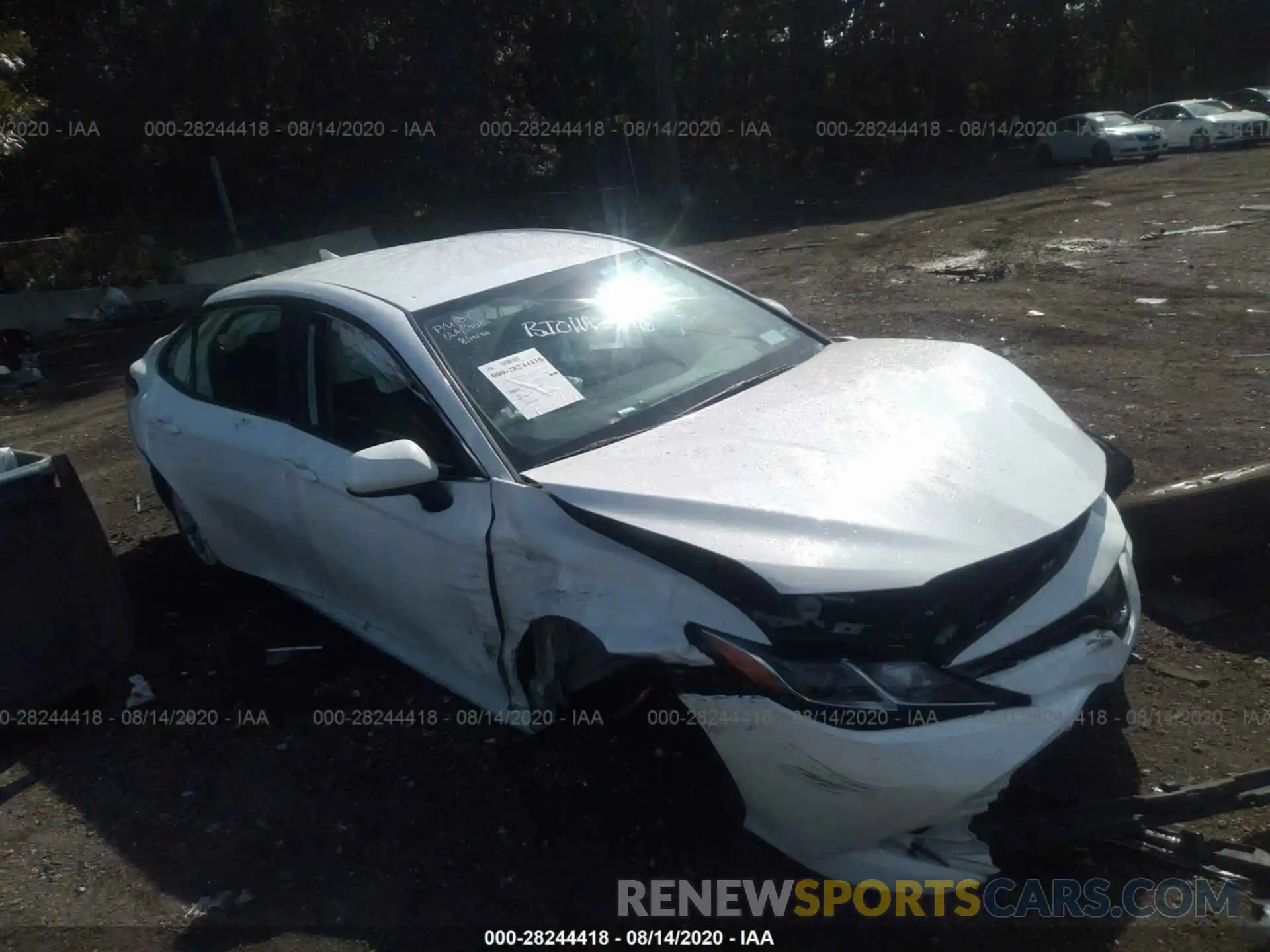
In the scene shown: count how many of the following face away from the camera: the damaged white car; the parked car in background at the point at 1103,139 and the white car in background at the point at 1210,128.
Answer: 0

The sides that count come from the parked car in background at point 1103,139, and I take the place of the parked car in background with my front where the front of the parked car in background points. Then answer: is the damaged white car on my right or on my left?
on my right

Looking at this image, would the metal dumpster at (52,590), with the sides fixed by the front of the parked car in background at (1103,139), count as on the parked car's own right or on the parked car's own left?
on the parked car's own right

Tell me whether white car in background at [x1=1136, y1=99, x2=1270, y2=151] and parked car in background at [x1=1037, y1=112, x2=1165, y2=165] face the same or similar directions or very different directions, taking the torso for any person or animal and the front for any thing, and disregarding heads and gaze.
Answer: same or similar directions

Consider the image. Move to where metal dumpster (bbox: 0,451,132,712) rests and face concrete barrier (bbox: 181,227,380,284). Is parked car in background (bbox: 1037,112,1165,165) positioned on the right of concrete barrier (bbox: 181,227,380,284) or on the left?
right

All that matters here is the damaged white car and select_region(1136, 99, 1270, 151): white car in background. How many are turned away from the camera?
0

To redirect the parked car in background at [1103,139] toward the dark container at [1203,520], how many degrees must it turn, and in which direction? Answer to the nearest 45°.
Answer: approximately 45° to its right

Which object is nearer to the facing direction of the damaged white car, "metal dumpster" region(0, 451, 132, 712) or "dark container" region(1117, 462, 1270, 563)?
the dark container

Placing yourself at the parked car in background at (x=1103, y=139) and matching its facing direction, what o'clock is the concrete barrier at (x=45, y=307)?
The concrete barrier is roughly at 3 o'clock from the parked car in background.

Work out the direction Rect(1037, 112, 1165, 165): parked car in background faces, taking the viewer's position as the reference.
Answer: facing the viewer and to the right of the viewer

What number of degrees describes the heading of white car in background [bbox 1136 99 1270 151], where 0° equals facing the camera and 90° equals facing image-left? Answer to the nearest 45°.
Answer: approximately 315°

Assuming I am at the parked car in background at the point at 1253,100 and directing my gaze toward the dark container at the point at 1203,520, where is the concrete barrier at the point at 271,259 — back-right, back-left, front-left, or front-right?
front-right

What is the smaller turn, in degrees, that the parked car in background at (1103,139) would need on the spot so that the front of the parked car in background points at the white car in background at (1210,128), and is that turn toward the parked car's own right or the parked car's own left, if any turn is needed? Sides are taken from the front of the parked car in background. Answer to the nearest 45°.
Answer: approximately 90° to the parked car's own left

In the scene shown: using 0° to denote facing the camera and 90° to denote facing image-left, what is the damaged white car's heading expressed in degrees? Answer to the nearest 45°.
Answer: approximately 315°

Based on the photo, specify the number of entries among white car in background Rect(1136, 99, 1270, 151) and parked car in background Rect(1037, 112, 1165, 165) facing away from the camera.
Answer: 0

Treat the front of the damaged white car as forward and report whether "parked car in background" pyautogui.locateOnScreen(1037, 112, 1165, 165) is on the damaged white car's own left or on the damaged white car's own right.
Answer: on the damaged white car's own left

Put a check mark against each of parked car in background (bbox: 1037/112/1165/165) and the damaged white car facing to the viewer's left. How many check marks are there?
0
